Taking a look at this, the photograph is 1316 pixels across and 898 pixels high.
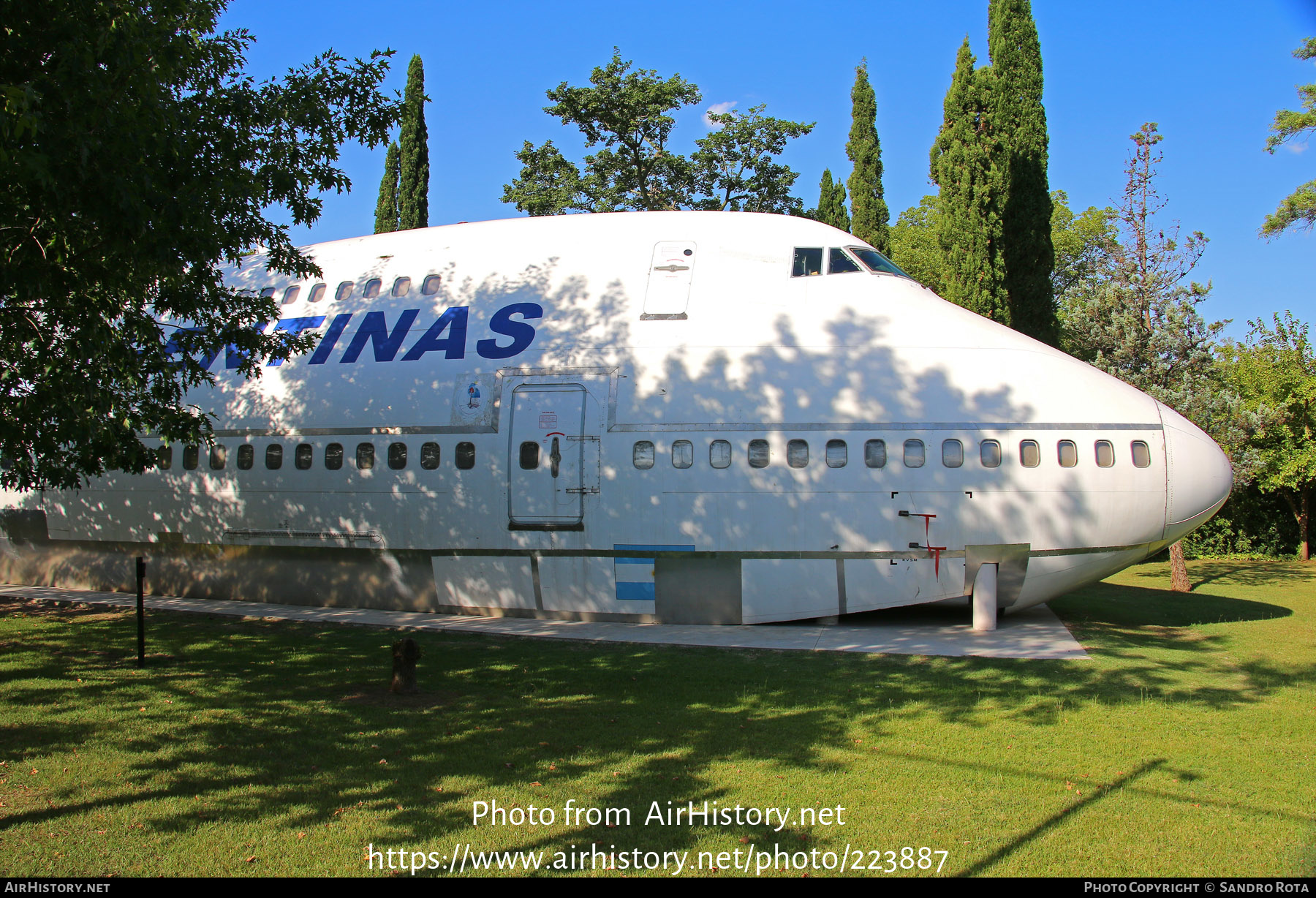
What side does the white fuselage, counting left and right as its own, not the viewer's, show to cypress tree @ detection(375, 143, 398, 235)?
left

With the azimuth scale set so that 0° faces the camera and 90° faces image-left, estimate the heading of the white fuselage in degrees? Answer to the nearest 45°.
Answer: approximately 270°

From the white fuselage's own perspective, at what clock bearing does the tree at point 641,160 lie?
The tree is roughly at 9 o'clock from the white fuselage.

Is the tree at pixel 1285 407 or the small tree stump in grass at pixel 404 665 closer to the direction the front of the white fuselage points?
the tree

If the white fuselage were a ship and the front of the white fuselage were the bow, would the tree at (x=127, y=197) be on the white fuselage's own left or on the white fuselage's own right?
on the white fuselage's own right

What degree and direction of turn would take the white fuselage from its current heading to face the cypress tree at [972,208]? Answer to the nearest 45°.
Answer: approximately 45° to its left
